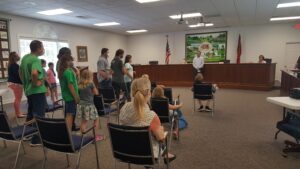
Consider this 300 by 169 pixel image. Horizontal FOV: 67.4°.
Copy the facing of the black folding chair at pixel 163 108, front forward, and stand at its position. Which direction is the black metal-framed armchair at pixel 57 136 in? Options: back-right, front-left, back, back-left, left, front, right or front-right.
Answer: back

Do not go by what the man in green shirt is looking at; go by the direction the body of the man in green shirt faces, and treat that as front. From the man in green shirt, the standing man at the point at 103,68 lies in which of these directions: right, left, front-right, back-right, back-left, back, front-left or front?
front

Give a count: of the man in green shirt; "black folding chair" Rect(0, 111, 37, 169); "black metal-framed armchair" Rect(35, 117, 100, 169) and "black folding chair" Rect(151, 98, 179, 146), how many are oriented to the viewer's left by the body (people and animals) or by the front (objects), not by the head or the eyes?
0

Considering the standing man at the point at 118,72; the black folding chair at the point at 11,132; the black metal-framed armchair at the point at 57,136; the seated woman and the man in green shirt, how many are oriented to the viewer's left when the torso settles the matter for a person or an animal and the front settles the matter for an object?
0

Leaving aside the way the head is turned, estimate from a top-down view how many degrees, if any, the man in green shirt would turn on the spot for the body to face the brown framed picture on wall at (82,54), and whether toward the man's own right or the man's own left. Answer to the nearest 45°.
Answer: approximately 45° to the man's own left

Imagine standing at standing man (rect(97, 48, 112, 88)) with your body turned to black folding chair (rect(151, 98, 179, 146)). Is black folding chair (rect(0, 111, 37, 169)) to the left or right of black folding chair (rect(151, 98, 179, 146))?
right

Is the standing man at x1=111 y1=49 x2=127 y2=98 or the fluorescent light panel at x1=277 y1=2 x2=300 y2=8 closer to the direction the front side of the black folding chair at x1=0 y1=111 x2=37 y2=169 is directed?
the standing man

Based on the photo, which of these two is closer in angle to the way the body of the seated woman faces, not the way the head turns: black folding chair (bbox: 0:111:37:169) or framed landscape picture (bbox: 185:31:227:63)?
the framed landscape picture

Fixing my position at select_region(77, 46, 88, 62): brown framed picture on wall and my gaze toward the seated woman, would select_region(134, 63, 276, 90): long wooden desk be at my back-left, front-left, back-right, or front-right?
front-left

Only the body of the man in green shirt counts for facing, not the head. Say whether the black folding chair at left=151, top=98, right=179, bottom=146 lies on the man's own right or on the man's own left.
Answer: on the man's own right

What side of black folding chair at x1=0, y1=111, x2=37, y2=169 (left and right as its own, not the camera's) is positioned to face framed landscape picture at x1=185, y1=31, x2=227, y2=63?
front

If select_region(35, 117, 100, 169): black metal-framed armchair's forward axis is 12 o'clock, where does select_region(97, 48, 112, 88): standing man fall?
The standing man is roughly at 11 o'clock from the black metal-framed armchair.

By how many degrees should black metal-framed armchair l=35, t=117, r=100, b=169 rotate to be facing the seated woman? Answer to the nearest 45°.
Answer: approximately 90° to its right

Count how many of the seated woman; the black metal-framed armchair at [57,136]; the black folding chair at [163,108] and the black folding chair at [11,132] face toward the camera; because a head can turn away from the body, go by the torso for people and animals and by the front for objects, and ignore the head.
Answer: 0

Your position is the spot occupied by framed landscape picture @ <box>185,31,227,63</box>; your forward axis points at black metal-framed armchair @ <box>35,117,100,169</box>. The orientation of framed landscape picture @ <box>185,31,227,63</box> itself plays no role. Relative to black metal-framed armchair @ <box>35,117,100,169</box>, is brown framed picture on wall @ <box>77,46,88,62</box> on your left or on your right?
right

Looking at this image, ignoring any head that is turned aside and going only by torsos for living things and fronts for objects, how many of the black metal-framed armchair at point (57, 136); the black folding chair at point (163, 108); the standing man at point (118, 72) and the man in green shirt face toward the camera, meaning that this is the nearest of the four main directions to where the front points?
0

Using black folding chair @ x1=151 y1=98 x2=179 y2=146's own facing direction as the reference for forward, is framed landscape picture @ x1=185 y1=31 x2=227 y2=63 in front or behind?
in front
